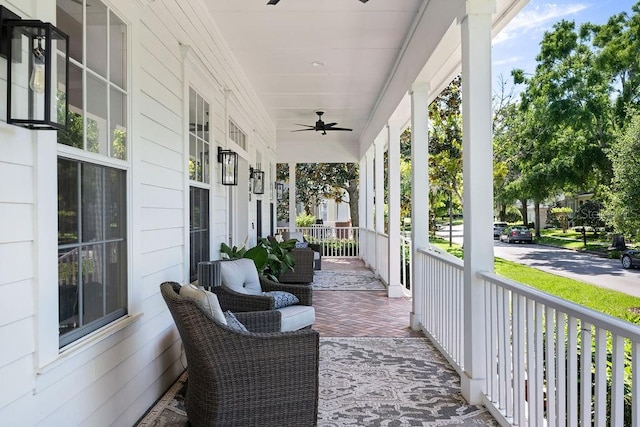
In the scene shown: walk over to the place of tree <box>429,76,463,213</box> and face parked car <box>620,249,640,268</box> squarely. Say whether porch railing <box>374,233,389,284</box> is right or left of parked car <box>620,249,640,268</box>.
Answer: right

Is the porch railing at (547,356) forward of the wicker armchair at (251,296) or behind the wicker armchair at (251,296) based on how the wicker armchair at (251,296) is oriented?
forward

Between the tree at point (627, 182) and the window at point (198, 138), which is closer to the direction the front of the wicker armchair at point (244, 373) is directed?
the tree

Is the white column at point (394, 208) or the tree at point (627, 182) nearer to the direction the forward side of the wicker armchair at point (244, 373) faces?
the tree

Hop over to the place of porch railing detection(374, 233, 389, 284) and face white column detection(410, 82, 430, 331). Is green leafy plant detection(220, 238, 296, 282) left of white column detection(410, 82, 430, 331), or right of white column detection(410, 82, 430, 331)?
right

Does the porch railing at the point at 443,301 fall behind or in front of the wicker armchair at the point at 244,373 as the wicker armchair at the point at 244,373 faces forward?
in front

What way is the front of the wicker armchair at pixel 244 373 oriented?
to the viewer's right

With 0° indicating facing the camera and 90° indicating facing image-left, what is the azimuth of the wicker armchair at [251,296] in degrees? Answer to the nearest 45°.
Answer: approximately 315°

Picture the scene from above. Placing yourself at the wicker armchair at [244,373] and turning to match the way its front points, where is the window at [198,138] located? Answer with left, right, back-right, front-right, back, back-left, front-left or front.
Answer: left

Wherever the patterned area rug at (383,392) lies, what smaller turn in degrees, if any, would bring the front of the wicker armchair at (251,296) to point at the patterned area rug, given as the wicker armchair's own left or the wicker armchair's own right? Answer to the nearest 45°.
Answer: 0° — it already faces it

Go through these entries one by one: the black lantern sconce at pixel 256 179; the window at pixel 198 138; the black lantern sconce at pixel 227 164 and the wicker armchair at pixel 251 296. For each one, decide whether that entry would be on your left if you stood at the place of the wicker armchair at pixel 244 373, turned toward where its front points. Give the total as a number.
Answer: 4

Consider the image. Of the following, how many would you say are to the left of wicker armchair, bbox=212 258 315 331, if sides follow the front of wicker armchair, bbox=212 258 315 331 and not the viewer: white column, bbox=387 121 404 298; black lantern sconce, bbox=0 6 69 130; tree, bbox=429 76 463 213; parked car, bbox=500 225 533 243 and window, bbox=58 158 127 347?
3

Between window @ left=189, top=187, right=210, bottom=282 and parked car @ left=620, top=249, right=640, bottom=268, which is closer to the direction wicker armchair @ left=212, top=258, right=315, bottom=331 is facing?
the parked car

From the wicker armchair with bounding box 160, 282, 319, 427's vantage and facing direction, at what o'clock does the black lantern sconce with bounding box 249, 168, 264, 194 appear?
The black lantern sconce is roughly at 9 o'clock from the wicker armchair.

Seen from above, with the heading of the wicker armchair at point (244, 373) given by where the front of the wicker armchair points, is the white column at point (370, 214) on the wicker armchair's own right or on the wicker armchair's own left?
on the wicker armchair's own left
